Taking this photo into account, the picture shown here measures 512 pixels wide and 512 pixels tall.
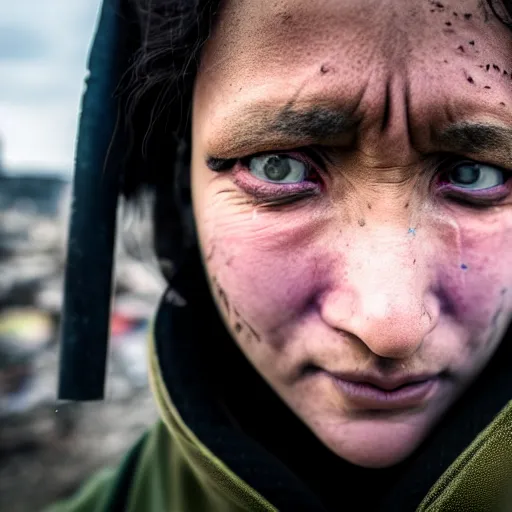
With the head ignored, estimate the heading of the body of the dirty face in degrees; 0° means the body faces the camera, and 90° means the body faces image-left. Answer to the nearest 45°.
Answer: approximately 0°
